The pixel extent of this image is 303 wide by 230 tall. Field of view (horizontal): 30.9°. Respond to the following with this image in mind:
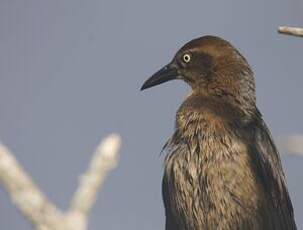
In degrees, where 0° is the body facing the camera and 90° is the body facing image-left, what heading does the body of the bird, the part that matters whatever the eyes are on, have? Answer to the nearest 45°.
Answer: approximately 45°
